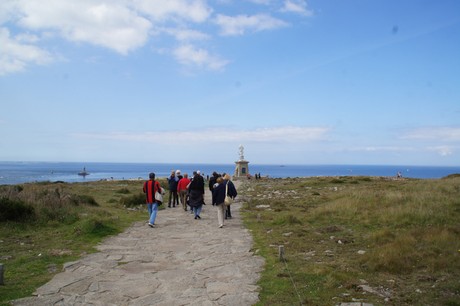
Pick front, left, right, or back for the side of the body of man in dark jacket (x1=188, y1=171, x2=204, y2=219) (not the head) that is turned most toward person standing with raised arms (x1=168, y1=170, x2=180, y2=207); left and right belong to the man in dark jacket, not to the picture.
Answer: front

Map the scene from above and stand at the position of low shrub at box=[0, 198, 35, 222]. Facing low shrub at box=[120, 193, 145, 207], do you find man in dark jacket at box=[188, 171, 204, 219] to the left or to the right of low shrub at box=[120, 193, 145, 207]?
right

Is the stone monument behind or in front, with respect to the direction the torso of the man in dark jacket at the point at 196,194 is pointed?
in front

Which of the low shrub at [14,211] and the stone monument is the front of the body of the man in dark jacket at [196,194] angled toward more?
the stone monument

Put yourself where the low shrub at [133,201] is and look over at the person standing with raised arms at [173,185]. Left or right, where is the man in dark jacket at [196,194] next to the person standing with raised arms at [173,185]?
right

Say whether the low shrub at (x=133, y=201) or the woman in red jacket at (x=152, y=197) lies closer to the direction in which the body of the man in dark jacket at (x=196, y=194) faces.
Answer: the low shrub

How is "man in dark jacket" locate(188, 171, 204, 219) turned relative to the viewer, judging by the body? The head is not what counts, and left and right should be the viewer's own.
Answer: facing away from the viewer

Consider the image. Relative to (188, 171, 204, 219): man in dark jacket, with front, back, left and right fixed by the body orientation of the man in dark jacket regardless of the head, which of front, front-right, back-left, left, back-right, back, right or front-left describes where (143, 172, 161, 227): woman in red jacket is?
back-left

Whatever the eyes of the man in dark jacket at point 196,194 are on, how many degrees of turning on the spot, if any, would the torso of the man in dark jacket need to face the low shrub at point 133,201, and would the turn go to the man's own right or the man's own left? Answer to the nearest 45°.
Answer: approximately 45° to the man's own left
